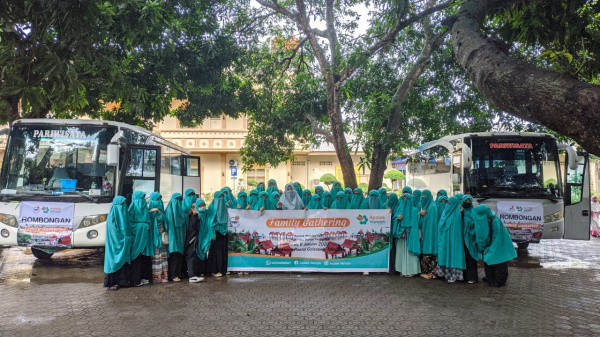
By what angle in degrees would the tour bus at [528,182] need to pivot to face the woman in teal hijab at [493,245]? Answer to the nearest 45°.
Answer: approximately 45° to its right

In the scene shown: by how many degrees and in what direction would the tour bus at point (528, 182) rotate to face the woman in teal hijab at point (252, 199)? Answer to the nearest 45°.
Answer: approximately 90° to its right

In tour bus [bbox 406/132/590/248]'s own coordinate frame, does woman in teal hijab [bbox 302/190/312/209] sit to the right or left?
on its right

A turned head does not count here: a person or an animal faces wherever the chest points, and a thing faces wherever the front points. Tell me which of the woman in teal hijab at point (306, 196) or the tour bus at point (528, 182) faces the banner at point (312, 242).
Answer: the woman in teal hijab

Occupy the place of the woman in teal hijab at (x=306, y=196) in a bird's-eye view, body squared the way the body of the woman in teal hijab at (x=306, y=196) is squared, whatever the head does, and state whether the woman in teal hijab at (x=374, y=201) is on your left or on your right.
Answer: on your left

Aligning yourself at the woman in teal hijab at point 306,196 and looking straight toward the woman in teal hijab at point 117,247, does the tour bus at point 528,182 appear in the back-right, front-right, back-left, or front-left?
back-left

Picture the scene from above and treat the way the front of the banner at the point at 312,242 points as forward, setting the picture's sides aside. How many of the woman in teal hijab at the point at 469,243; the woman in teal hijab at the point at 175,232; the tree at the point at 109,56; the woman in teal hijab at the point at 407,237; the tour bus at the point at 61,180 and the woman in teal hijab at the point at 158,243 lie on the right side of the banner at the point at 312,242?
4

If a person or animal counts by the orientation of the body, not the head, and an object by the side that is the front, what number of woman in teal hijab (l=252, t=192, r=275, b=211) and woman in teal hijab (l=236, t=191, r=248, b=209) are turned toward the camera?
2
